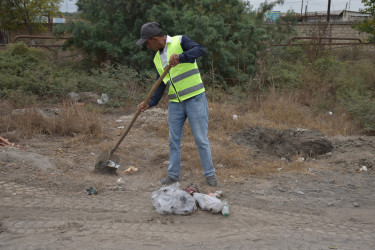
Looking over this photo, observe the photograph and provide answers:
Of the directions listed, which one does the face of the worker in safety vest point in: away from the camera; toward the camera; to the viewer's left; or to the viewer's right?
to the viewer's left

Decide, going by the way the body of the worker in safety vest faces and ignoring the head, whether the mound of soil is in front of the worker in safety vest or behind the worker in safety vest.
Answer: behind

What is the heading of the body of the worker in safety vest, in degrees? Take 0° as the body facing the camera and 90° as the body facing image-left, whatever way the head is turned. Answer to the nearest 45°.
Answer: approximately 45°
